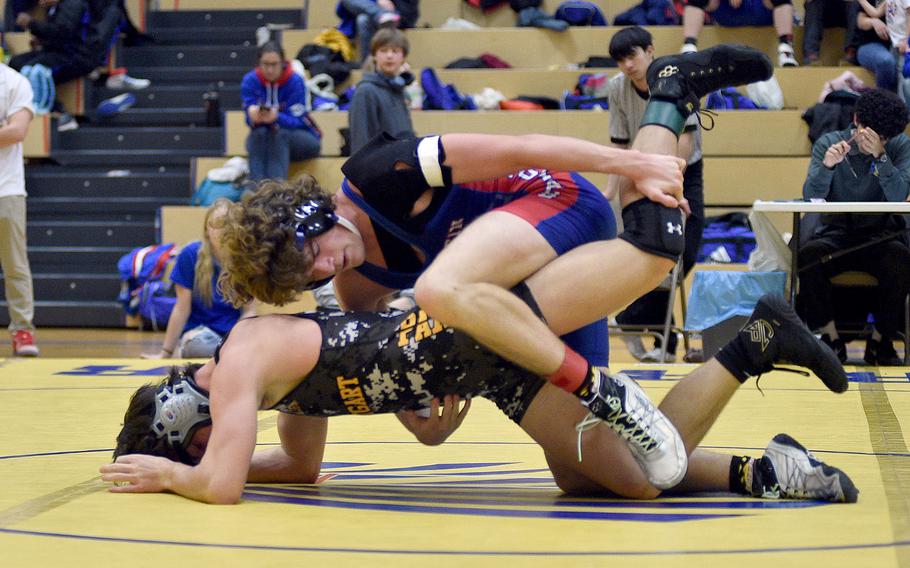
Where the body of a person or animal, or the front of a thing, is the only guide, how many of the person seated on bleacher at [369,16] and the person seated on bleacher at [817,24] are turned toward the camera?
2

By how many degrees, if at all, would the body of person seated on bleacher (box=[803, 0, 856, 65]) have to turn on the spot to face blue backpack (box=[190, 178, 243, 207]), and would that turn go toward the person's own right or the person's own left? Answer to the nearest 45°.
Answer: approximately 90° to the person's own right

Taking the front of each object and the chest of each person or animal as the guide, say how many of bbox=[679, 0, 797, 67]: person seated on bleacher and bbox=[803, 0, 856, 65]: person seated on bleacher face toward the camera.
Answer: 2

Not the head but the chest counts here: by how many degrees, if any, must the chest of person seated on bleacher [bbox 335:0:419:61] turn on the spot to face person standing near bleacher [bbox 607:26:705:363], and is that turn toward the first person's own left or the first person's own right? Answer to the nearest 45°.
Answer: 0° — they already face them

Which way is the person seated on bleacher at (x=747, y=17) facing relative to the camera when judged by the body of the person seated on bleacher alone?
toward the camera

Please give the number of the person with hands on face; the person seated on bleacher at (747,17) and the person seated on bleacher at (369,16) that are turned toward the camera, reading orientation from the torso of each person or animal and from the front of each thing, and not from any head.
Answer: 3

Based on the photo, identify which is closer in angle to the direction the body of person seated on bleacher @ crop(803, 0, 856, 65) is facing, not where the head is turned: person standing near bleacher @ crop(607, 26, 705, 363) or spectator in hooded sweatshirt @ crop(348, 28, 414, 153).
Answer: the person standing near bleacher

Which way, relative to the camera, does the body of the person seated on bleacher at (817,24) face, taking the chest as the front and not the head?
toward the camera

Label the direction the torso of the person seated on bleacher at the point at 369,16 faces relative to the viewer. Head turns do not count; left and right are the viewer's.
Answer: facing the viewer

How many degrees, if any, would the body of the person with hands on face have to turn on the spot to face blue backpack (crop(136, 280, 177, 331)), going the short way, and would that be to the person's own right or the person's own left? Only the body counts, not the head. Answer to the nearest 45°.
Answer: approximately 90° to the person's own right
